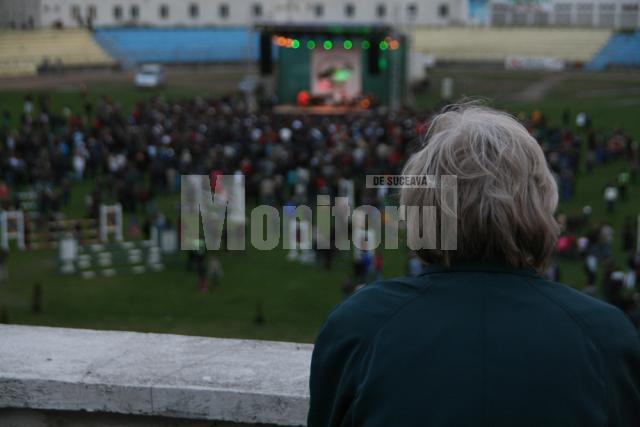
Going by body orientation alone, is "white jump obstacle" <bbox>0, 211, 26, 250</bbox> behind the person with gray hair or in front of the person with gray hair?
in front

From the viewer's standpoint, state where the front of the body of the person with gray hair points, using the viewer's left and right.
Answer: facing away from the viewer

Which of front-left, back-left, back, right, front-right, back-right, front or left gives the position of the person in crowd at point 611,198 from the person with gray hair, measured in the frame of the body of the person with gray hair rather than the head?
front

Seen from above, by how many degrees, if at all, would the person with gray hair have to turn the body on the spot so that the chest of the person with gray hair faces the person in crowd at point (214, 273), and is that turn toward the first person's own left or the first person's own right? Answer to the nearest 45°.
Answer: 0° — they already face them

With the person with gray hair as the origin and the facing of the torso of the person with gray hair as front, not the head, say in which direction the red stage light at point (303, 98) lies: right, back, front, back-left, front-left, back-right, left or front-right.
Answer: front

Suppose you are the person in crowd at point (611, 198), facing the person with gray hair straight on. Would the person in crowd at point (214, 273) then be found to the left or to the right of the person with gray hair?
right
